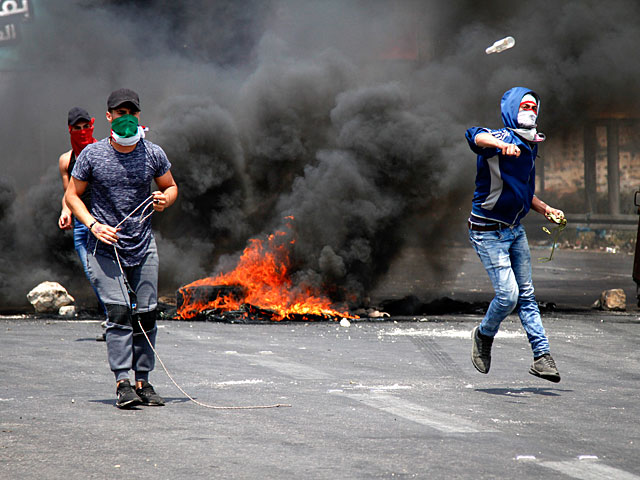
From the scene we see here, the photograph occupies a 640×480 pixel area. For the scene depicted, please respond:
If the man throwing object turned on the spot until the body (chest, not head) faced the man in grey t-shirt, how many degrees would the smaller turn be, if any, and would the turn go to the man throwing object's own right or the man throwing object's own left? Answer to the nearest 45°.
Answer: approximately 90° to the man throwing object's own right
